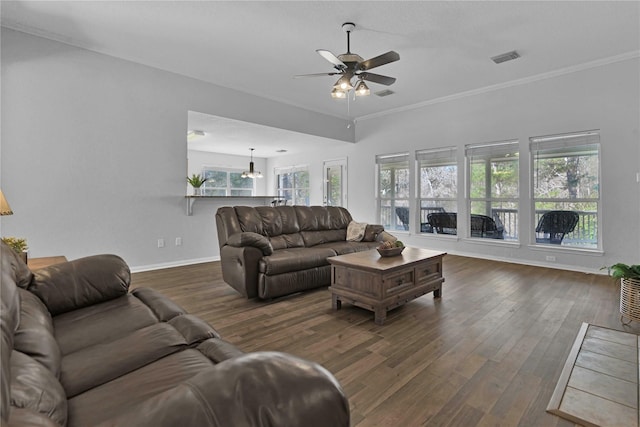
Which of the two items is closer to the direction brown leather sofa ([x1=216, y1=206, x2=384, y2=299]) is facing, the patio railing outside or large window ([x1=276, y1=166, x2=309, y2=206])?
the patio railing outside

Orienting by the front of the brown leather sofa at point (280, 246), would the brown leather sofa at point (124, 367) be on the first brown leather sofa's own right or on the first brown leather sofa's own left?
on the first brown leather sofa's own right

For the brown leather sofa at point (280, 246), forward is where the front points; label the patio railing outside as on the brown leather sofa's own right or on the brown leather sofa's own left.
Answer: on the brown leather sofa's own left

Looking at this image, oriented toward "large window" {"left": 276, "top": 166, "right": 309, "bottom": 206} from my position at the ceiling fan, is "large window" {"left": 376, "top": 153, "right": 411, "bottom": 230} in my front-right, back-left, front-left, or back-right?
front-right

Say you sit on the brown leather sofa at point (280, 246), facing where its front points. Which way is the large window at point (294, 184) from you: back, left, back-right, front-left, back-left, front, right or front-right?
back-left

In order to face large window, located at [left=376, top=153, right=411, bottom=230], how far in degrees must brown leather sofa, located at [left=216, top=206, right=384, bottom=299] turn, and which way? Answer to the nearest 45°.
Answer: approximately 90° to its left

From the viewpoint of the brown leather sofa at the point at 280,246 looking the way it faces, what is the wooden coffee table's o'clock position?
The wooden coffee table is roughly at 12 o'clock from the brown leather sofa.

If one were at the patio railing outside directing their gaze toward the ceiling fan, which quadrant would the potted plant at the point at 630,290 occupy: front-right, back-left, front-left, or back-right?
front-left

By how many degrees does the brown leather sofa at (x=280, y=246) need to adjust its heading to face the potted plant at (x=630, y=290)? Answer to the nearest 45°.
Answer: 0° — it already faces it

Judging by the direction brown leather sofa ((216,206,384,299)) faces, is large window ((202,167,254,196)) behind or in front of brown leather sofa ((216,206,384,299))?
behind

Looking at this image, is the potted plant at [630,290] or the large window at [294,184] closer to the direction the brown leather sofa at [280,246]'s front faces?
the potted plant

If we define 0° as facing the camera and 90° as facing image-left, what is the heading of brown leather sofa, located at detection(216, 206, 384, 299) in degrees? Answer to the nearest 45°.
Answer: approximately 315°
